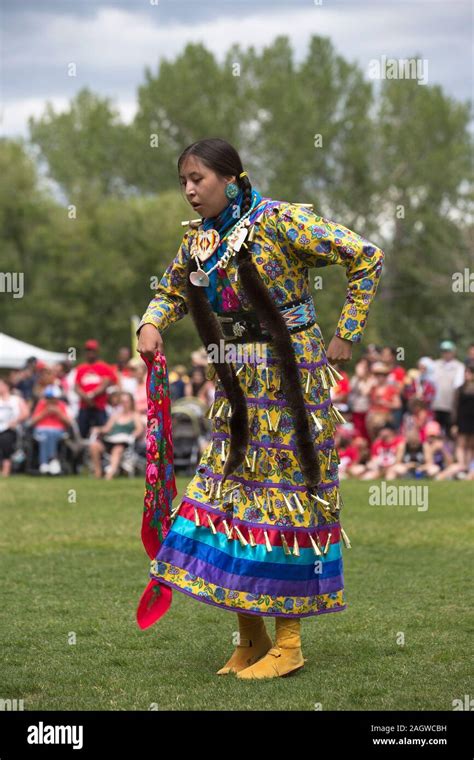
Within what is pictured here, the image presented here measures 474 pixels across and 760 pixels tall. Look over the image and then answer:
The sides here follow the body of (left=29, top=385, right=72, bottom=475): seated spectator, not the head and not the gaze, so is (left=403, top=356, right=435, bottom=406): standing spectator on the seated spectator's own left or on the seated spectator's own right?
on the seated spectator's own left

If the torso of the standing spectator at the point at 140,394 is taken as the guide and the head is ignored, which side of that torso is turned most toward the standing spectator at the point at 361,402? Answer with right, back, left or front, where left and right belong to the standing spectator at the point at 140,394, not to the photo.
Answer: left

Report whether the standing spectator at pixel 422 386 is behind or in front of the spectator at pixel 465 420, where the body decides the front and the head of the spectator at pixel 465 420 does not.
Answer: behind

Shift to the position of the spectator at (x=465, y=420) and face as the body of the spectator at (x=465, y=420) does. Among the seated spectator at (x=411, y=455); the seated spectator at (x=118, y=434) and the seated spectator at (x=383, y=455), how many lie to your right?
3

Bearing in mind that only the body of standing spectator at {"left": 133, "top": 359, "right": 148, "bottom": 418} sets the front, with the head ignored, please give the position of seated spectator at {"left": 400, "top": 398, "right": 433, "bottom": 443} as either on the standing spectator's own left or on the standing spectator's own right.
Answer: on the standing spectator's own left

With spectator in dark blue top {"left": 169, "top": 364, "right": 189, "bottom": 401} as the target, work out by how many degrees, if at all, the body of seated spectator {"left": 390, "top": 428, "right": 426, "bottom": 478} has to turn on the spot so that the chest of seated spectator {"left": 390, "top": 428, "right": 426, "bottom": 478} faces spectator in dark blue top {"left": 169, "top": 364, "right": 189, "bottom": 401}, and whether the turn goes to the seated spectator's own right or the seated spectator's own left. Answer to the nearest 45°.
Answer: approximately 135° to the seated spectator's own right
